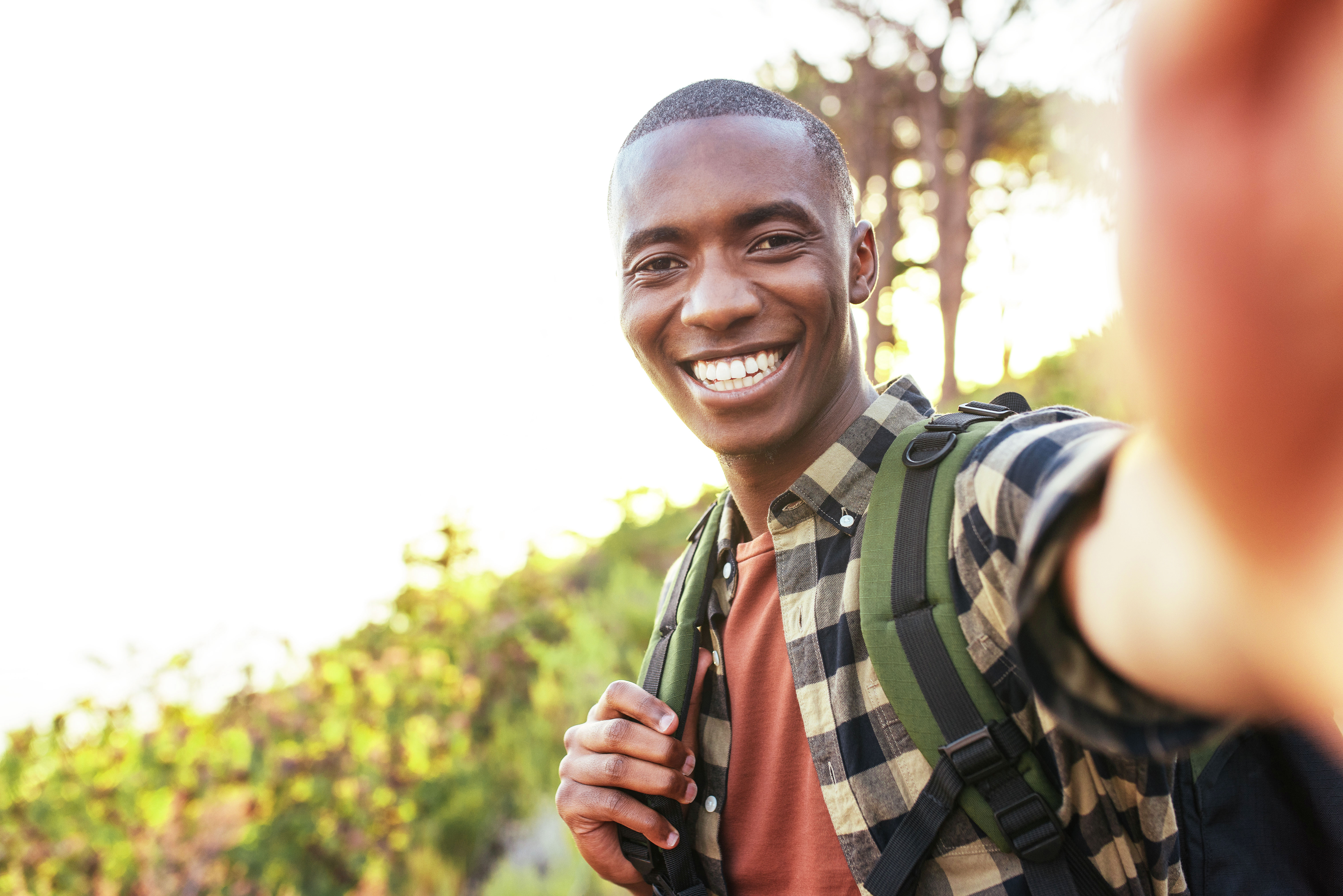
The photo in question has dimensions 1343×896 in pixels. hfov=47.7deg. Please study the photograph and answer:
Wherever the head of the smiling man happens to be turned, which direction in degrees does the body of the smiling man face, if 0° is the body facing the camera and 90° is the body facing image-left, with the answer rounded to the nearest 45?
approximately 45°
